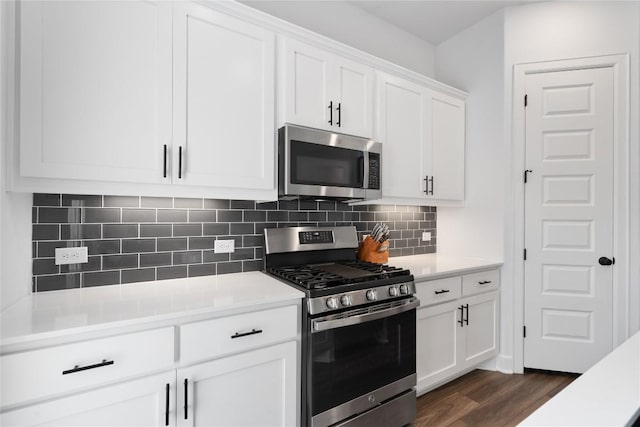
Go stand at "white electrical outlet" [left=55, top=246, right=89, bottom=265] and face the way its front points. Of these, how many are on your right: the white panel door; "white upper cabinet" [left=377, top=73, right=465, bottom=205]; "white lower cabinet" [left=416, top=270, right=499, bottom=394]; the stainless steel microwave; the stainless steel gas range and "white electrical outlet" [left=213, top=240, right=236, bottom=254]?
0

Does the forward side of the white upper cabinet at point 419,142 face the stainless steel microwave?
no

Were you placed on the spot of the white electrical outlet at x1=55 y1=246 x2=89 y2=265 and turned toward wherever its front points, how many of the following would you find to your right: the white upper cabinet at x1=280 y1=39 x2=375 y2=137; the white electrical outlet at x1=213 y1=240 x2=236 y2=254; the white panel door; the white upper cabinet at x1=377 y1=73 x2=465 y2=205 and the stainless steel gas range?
0

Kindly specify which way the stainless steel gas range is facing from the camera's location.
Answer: facing the viewer and to the right of the viewer

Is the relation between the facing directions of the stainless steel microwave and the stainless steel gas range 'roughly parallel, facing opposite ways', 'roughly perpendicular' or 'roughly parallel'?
roughly parallel

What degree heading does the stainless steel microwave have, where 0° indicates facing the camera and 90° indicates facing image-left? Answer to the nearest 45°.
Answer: approximately 315°

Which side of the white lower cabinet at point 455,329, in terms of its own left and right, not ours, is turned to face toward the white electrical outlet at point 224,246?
right

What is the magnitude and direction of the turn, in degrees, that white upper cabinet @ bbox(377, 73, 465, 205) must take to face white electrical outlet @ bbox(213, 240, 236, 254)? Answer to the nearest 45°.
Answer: approximately 90° to its right

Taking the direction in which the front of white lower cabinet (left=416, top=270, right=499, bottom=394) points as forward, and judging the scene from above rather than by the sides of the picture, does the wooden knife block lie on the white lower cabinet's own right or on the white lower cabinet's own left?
on the white lower cabinet's own right

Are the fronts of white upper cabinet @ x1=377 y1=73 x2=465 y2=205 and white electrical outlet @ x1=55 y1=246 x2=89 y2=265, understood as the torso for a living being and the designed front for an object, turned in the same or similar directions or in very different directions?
same or similar directions

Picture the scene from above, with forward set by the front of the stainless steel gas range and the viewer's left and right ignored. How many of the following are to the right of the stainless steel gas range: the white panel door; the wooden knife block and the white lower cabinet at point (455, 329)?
0

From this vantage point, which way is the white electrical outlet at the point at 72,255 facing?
toward the camera

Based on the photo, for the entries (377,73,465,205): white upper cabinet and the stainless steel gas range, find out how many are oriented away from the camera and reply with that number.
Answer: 0

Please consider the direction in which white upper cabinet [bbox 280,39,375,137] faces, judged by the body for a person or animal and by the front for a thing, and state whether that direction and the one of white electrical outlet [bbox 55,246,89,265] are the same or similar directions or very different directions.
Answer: same or similar directions

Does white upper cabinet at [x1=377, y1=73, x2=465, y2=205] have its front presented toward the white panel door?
no

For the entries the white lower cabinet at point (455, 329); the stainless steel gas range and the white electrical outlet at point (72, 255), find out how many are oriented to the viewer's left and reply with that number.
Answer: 0
